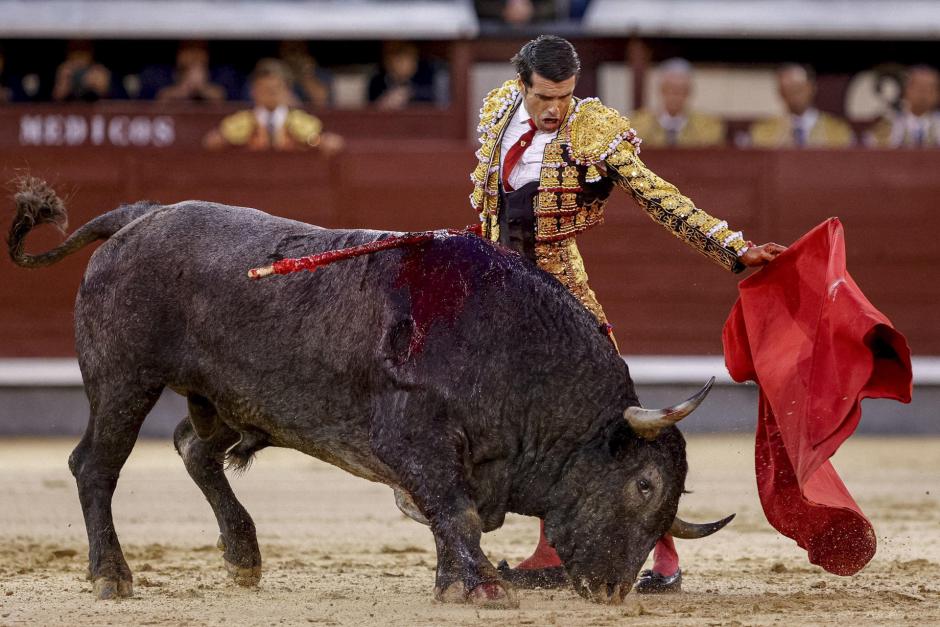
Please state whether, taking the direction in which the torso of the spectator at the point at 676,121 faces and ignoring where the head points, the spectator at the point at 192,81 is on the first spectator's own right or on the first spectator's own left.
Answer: on the first spectator's own right

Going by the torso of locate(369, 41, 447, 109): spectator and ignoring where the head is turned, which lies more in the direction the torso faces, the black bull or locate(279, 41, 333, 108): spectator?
the black bull

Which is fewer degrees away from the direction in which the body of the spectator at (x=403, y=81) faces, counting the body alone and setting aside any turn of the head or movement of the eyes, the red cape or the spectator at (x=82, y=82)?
the red cape

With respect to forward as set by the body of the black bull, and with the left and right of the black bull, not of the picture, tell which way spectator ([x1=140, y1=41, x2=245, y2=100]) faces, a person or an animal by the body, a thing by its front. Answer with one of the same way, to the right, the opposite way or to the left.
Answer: to the right

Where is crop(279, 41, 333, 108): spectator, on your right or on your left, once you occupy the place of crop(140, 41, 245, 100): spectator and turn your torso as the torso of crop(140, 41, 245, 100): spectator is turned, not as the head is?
on your left

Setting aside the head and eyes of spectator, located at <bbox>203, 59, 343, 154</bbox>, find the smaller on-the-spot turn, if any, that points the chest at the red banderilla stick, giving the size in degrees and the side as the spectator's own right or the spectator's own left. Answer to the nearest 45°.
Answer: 0° — they already face it

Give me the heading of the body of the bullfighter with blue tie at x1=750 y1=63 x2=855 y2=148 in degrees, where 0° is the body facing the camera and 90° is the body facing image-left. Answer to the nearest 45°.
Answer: approximately 0°

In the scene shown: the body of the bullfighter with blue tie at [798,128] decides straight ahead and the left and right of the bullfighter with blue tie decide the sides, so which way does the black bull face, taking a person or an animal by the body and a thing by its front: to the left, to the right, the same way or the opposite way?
to the left
